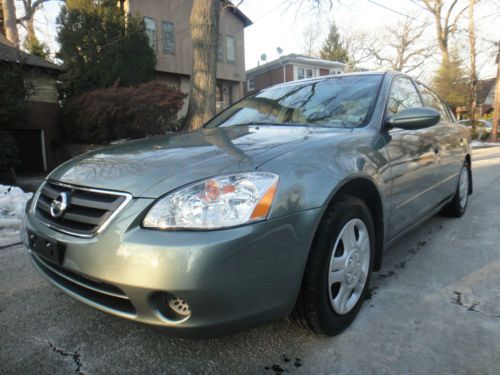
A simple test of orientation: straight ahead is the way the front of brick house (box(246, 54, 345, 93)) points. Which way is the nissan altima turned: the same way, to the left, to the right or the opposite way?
to the right

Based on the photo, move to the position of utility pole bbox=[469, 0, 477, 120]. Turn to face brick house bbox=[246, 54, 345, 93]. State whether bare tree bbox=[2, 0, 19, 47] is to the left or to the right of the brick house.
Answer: left

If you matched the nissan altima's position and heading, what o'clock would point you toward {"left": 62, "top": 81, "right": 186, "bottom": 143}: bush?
The bush is roughly at 4 o'clock from the nissan altima.

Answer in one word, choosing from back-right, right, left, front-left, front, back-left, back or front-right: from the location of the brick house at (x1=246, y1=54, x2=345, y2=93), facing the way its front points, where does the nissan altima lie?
front-right

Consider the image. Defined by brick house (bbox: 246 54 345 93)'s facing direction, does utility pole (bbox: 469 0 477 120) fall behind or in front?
in front

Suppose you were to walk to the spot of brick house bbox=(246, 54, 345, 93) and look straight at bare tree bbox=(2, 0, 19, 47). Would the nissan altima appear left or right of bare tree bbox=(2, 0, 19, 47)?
left

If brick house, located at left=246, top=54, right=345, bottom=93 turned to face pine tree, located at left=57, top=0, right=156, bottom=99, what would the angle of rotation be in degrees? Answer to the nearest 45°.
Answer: approximately 45° to its right

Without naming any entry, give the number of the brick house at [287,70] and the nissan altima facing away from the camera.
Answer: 0

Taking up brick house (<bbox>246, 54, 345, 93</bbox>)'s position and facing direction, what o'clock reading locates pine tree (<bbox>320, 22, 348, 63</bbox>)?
The pine tree is roughly at 8 o'clock from the brick house.

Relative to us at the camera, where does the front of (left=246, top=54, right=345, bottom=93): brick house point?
facing the viewer and to the right of the viewer

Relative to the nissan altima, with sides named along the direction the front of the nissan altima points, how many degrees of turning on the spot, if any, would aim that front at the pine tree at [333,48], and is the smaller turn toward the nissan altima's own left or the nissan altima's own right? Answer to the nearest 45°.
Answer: approximately 135° to the nissan altima's own right

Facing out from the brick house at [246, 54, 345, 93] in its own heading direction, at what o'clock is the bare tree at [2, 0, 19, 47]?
The bare tree is roughly at 3 o'clock from the brick house.

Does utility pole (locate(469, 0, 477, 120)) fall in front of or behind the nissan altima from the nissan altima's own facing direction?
behind

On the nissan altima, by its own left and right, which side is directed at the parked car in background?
back
